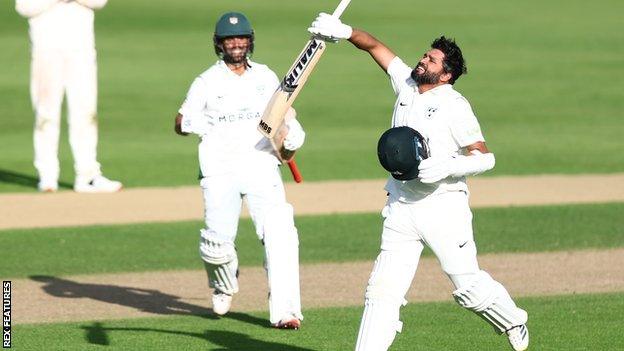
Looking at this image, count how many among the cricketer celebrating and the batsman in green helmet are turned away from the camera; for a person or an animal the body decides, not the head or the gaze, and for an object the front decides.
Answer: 0

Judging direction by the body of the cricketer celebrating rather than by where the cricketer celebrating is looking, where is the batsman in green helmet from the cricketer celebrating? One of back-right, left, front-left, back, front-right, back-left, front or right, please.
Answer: right

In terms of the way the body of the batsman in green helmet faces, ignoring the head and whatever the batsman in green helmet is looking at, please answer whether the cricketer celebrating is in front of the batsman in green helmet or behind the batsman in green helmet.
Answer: in front

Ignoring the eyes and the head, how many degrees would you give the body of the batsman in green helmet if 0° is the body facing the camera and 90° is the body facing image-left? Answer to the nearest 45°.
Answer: approximately 0°

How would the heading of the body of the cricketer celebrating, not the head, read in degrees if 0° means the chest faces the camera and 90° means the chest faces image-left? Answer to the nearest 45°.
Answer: approximately 45°
